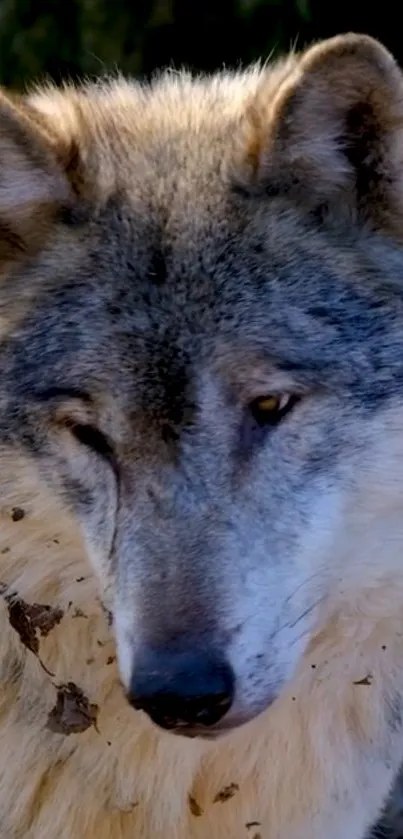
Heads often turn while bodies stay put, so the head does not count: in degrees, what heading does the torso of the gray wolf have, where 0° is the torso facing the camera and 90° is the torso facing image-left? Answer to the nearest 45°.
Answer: approximately 0°
